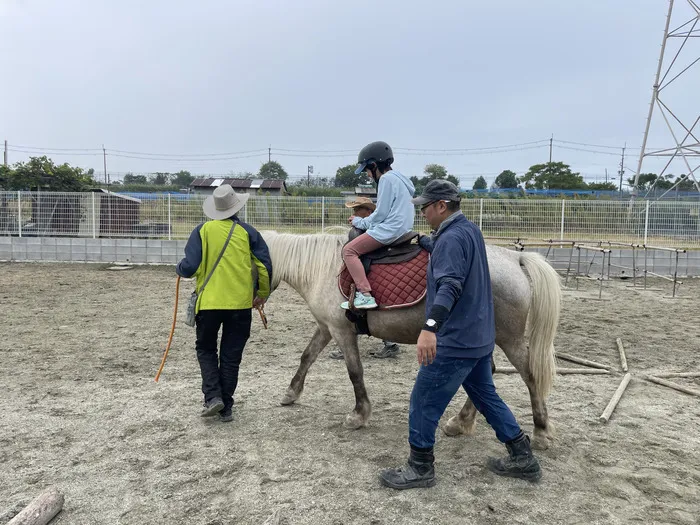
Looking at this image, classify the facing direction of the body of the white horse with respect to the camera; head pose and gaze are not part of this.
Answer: to the viewer's left

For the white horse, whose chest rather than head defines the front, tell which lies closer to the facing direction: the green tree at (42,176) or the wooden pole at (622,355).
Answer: the green tree

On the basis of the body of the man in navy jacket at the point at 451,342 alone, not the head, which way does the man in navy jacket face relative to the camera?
to the viewer's left

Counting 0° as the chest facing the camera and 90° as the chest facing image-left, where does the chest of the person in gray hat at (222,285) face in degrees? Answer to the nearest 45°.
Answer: approximately 180°

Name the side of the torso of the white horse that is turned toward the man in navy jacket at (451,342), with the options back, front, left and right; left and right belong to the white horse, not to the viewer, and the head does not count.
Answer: left

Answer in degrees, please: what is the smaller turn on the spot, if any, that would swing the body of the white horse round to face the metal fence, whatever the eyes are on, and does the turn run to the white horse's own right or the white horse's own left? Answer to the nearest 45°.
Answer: approximately 90° to the white horse's own right

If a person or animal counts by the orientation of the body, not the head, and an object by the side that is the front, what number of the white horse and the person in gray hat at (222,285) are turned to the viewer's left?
1

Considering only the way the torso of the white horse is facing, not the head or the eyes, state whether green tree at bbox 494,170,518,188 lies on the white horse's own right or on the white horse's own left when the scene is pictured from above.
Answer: on the white horse's own right

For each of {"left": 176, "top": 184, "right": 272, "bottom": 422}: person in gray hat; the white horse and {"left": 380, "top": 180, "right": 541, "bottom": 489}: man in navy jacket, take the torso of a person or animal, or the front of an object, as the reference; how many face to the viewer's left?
2

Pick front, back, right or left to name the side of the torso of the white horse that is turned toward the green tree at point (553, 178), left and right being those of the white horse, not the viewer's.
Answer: right

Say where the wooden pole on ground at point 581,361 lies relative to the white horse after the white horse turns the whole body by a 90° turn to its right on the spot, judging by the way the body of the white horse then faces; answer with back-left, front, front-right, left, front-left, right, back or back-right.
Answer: front-right

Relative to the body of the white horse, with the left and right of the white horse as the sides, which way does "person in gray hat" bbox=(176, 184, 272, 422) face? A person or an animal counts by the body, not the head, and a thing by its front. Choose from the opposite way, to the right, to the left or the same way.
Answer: to the right
